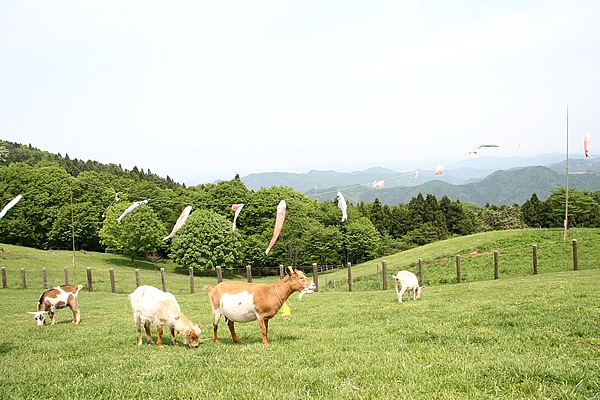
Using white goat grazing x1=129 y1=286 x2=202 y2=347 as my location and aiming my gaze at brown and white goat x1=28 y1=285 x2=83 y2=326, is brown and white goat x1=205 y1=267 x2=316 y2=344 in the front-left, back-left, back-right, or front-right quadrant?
back-right

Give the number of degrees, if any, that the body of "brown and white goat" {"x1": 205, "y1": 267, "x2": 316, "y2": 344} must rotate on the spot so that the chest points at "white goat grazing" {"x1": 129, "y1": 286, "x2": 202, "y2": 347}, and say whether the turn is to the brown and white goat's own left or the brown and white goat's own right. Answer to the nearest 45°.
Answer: approximately 180°

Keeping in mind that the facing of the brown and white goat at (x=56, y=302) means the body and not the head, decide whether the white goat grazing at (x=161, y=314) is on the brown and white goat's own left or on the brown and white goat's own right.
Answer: on the brown and white goat's own left

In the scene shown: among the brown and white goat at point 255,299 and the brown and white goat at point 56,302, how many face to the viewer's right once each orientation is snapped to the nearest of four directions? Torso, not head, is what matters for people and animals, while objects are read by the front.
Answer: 1

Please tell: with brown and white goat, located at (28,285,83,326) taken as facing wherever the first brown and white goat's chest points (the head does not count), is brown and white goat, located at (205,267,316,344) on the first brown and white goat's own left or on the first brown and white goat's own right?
on the first brown and white goat's own left

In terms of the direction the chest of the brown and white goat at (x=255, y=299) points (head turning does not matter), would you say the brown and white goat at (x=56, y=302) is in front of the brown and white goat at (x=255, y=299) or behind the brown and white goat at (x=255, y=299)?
behind

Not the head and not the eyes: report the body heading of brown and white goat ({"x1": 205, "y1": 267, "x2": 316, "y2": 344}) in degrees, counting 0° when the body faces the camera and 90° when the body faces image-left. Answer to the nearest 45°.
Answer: approximately 270°

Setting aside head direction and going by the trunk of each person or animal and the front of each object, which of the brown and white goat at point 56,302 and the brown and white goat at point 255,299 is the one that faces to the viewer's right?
the brown and white goat at point 255,299
